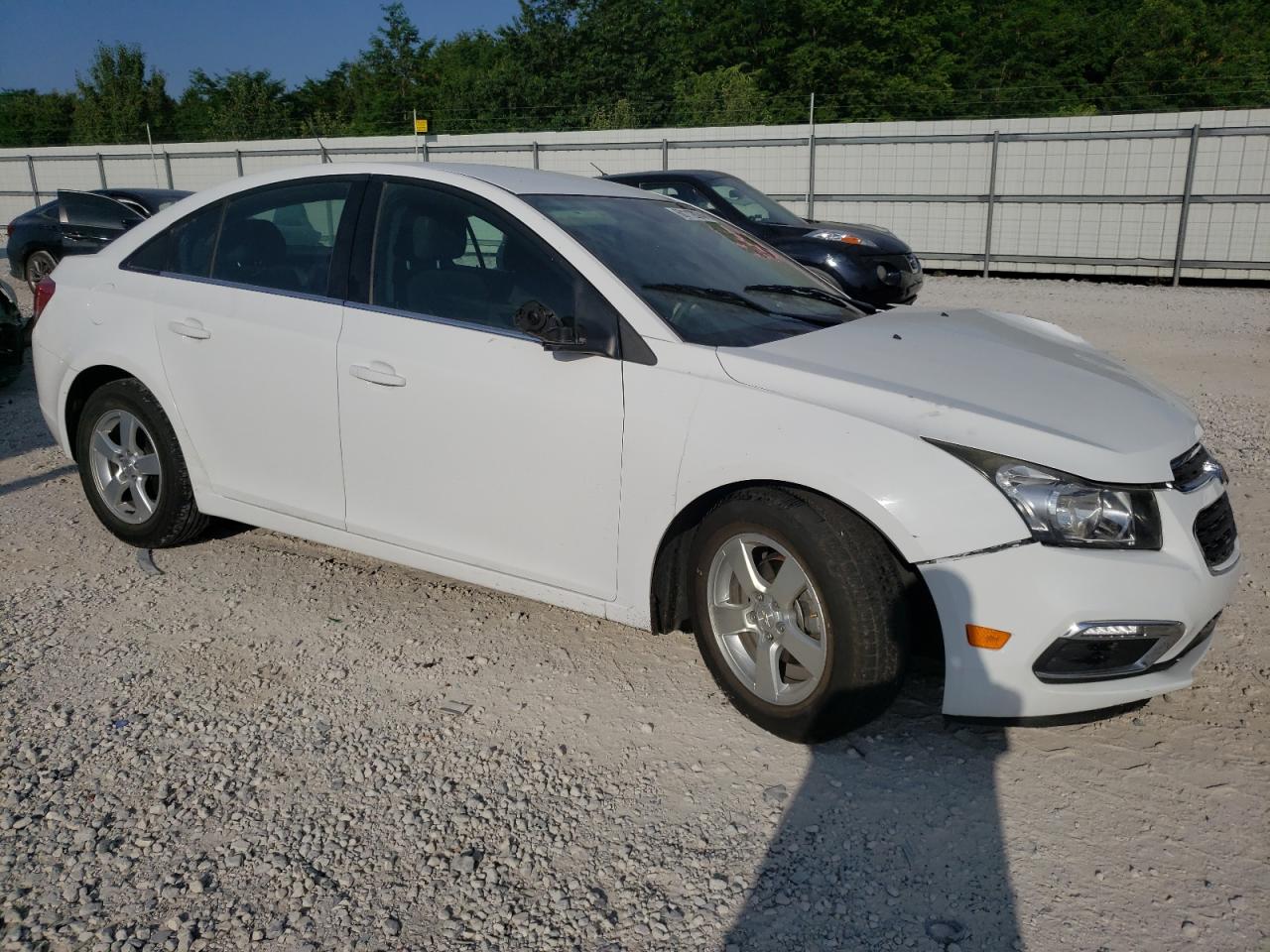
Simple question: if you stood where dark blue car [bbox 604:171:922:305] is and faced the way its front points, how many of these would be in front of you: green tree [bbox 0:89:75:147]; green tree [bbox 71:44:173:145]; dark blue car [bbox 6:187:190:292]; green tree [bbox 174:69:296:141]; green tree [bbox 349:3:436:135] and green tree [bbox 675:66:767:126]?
0

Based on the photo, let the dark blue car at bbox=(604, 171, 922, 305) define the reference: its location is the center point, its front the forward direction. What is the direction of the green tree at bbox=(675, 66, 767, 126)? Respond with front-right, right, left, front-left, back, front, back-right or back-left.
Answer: back-left

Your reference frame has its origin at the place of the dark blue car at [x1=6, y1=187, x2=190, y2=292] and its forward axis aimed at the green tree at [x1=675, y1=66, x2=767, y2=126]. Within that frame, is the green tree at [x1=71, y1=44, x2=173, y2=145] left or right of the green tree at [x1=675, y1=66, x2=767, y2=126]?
left

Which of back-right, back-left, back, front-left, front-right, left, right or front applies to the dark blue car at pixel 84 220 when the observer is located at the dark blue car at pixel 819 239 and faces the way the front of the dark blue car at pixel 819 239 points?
back-right

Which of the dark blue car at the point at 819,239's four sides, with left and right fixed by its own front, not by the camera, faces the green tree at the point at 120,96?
back

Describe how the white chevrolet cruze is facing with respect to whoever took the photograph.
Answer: facing the viewer and to the right of the viewer

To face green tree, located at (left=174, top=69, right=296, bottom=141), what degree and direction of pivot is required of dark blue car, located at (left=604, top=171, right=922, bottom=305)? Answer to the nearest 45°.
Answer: approximately 180°

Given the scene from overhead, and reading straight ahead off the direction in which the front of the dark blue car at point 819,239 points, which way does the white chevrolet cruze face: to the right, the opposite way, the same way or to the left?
the same way

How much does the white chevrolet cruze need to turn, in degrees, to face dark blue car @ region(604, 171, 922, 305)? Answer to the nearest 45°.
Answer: approximately 135° to its left

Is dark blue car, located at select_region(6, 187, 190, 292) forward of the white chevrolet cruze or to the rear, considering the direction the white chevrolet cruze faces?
to the rear

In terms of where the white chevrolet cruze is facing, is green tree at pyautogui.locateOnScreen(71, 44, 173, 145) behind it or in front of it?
behind

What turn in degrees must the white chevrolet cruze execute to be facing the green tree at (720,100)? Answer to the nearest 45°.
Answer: approximately 135° to its left

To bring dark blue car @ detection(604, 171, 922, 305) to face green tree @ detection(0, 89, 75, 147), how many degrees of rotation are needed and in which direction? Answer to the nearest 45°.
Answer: approximately 180°

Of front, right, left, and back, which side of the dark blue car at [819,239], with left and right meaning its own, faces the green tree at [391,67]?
back

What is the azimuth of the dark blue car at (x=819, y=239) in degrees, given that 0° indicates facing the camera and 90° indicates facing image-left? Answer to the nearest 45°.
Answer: approximately 315°

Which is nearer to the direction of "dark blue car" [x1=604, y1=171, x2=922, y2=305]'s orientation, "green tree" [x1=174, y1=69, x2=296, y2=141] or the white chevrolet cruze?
the white chevrolet cruze

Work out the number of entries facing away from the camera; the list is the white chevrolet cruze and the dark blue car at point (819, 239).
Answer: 0

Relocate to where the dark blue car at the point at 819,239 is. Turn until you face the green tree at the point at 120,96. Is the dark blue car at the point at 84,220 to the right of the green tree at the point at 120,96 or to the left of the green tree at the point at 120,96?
left
